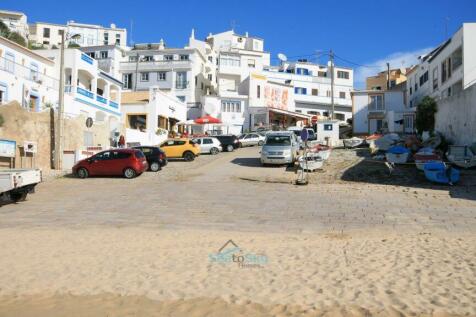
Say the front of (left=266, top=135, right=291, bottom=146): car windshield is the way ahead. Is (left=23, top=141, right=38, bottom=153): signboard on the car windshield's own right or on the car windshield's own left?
on the car windshield's own right

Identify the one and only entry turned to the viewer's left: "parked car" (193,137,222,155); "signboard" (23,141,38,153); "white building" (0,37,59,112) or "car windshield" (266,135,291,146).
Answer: the parked car

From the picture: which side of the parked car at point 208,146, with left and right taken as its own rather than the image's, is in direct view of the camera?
left

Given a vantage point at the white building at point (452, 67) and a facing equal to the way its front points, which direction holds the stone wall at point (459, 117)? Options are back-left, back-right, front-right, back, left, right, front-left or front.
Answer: front-left

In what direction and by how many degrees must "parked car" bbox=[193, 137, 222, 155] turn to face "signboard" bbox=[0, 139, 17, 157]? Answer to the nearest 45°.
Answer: approximately 45° to its left

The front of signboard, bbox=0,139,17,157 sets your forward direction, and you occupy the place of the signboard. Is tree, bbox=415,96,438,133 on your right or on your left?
on your left

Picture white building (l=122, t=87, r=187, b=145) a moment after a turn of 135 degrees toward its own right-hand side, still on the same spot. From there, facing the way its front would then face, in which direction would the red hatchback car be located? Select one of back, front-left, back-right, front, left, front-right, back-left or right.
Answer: left

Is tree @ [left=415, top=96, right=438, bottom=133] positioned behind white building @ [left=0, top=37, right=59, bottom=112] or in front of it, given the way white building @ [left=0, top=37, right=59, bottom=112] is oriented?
in front

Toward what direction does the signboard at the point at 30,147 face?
toward the camera

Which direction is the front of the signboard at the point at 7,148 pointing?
toward the camera

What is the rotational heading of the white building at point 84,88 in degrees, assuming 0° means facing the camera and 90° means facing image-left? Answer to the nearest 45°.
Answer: approximately 315°

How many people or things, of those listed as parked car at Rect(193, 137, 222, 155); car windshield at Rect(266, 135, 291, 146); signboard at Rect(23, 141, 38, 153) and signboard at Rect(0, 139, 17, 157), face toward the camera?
3

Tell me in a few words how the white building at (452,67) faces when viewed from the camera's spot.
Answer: facing the viewer and to the left of the viewer
